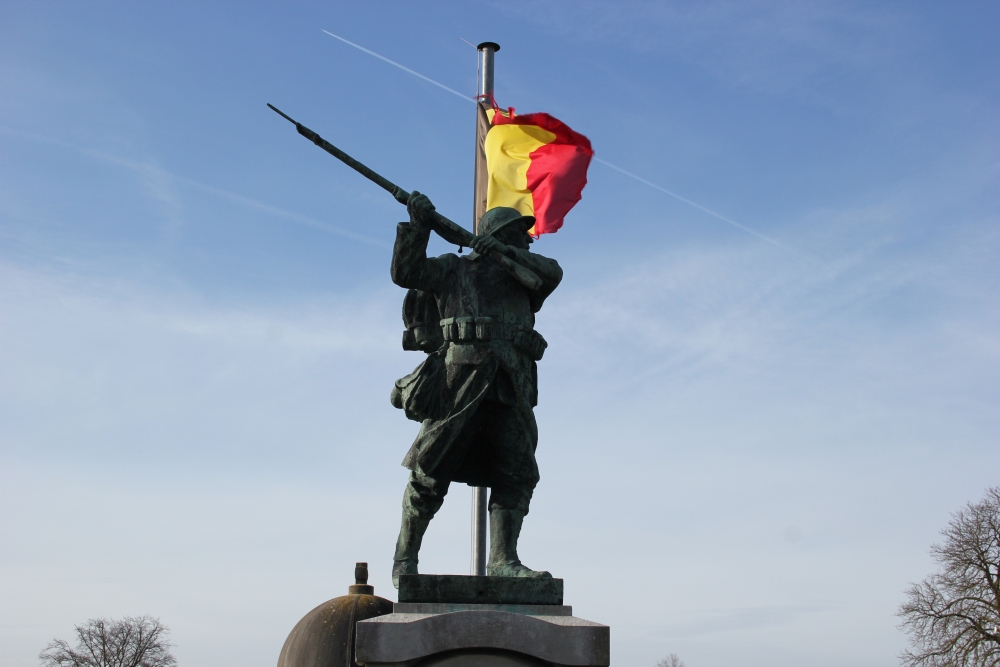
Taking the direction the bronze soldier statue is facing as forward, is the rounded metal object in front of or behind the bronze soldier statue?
behind

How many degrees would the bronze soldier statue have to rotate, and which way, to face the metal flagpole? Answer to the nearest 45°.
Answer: approximately 135° to its left

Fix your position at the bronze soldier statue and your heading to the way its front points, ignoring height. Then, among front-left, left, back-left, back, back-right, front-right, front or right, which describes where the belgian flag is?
back-left

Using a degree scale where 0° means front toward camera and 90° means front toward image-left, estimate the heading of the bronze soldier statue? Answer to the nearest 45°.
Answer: approximately 315°
